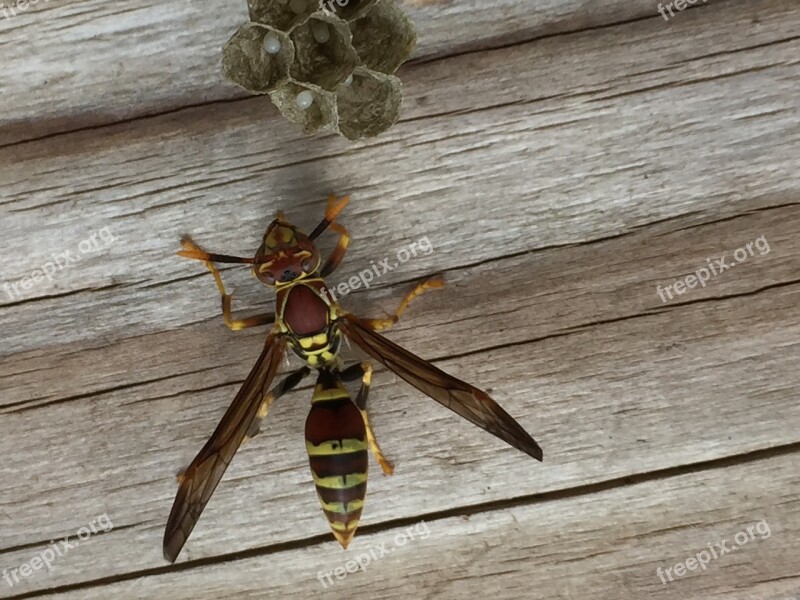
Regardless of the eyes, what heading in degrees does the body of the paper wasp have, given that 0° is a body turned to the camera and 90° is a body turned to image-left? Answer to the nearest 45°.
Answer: approximately 180°
